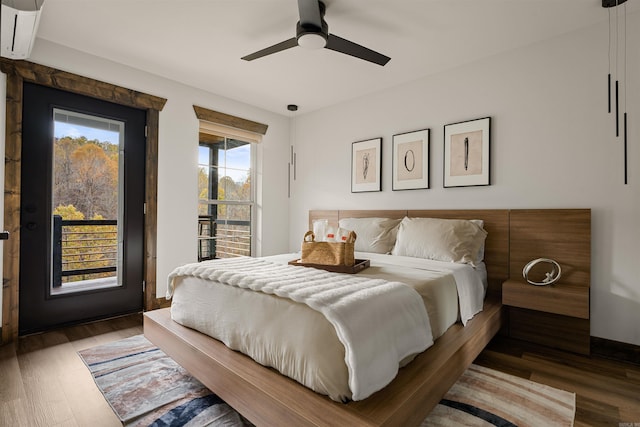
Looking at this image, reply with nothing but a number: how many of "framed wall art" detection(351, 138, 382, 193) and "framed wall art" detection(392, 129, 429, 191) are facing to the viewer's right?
0

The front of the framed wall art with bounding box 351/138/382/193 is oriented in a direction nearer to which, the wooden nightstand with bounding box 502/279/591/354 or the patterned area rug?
the patterned area rug

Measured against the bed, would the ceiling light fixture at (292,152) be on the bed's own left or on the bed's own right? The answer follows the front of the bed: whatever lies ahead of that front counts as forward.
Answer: on the bed's own right

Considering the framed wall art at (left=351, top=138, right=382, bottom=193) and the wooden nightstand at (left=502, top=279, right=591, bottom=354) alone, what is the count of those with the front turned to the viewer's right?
0

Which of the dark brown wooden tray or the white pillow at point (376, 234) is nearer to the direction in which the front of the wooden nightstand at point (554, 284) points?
the dark brown wooden tray

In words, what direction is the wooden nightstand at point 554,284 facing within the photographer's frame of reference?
facing the viewer and to the left of the viewer

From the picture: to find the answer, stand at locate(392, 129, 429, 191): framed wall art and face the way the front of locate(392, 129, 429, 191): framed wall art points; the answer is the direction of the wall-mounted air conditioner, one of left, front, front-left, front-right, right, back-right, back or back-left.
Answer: front

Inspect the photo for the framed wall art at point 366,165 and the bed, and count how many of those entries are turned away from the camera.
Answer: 0

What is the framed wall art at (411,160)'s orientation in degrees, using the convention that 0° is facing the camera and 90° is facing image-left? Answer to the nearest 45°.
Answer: approximately 45°

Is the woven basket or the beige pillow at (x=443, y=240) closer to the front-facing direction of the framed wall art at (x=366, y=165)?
the woven basket

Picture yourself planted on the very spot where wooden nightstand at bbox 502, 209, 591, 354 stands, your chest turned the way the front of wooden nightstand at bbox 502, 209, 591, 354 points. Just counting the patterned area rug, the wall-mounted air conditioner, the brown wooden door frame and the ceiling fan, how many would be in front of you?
4
